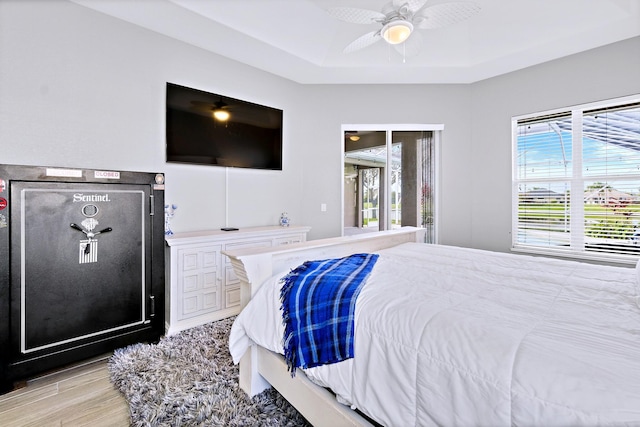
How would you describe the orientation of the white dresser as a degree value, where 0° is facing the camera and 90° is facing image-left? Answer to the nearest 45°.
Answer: approximately 315°

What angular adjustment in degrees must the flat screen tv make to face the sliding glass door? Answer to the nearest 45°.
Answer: approximately 45° to its left

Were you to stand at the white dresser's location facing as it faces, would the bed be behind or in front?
in front

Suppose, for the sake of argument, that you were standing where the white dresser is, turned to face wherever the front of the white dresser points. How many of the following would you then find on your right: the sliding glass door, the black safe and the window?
1

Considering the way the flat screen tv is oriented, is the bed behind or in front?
in front

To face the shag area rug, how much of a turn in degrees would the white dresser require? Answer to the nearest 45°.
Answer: approximately 45° to its right

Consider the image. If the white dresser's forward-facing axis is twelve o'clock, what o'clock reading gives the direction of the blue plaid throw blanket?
The blue plaid throw blanket is roughly at 1 o'clock from the white dresser.

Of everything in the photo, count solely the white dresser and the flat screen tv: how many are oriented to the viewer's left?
0

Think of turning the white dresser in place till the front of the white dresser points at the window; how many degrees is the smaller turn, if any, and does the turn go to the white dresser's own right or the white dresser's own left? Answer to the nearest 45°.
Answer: approximately 45° to the white dresser's own left

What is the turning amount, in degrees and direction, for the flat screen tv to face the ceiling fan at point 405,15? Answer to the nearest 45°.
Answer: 0° — it already faces it
